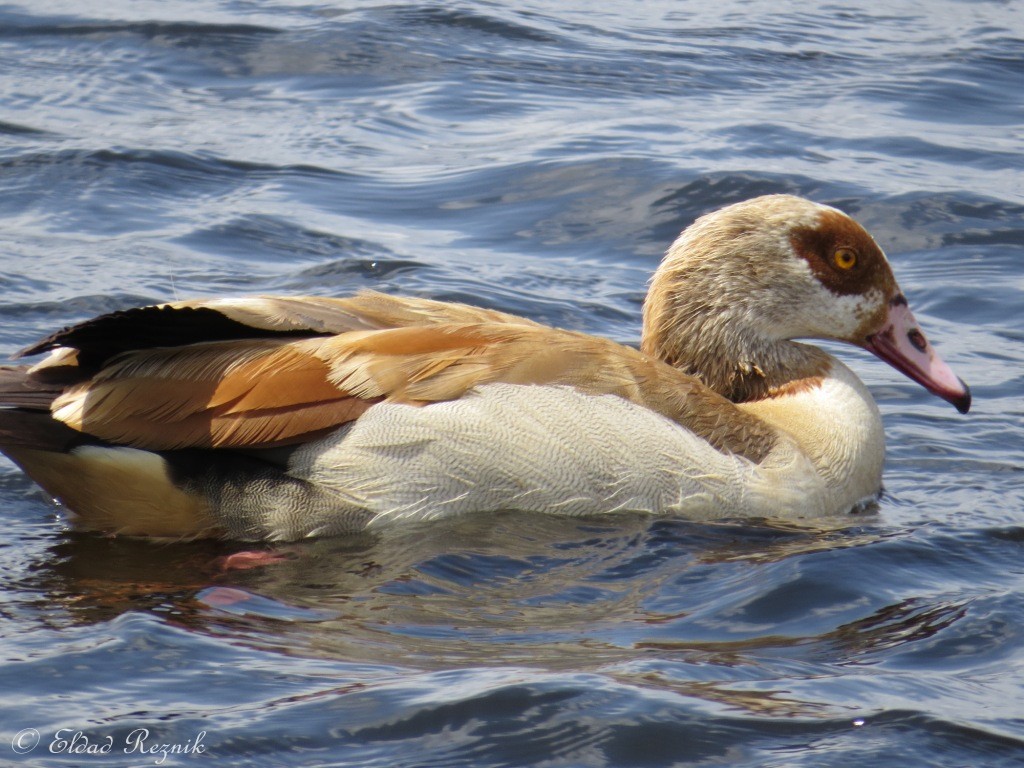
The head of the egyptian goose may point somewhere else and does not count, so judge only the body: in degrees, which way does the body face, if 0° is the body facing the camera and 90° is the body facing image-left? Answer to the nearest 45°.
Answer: approximately 270°
